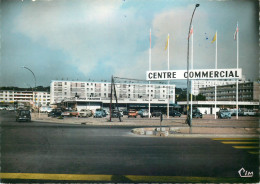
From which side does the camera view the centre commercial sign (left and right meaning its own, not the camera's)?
front

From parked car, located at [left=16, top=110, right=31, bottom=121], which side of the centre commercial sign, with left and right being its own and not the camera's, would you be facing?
right
